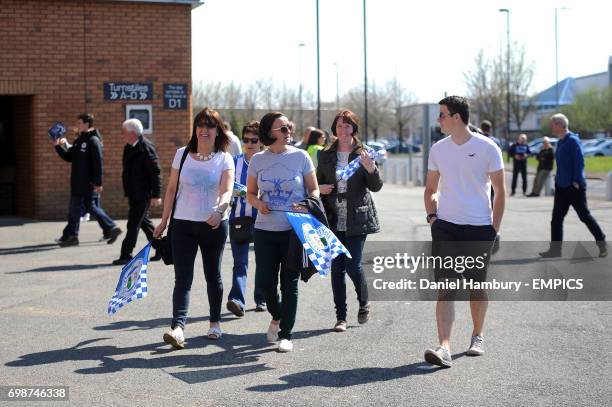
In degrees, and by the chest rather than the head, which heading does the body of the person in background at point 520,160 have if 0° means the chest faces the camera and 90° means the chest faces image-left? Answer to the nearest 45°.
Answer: approximately 0°

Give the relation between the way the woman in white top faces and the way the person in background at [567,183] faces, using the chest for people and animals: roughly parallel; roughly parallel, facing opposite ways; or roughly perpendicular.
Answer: roughly perpendicular
